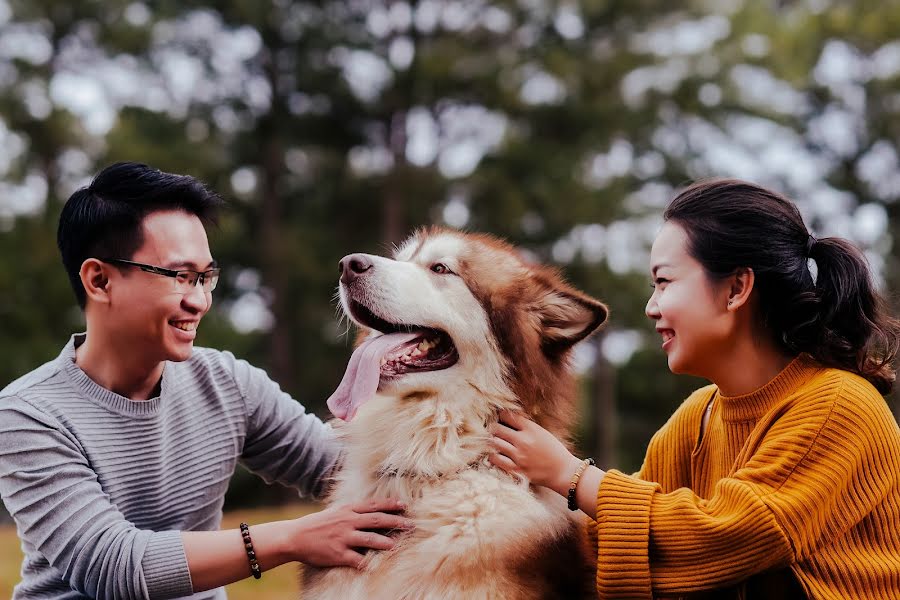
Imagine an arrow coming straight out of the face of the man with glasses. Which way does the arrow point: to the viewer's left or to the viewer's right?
to the viewer's right

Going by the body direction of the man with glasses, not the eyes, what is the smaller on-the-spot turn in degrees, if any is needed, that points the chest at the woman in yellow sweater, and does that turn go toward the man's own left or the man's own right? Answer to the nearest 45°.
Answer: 0° — they already face them

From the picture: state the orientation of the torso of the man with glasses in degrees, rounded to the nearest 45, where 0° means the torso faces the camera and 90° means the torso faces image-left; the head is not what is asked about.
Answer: approximately 315°

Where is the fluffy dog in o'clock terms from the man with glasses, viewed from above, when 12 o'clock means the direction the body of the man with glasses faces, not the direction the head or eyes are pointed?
The fluffy dog is roughly at 11 o'clock from the man with glasses.
